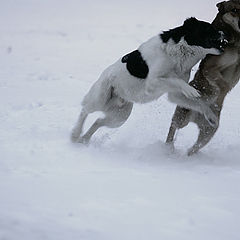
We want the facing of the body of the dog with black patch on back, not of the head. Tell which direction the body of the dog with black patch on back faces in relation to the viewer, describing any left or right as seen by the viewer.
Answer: facing to the right of the viewer

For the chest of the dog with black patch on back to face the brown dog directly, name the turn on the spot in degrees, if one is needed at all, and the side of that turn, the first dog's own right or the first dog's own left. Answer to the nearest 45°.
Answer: approximately 45° to the first dog's own left
